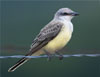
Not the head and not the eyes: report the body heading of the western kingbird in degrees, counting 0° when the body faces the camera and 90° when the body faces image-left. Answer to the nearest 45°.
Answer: approximately 270°
